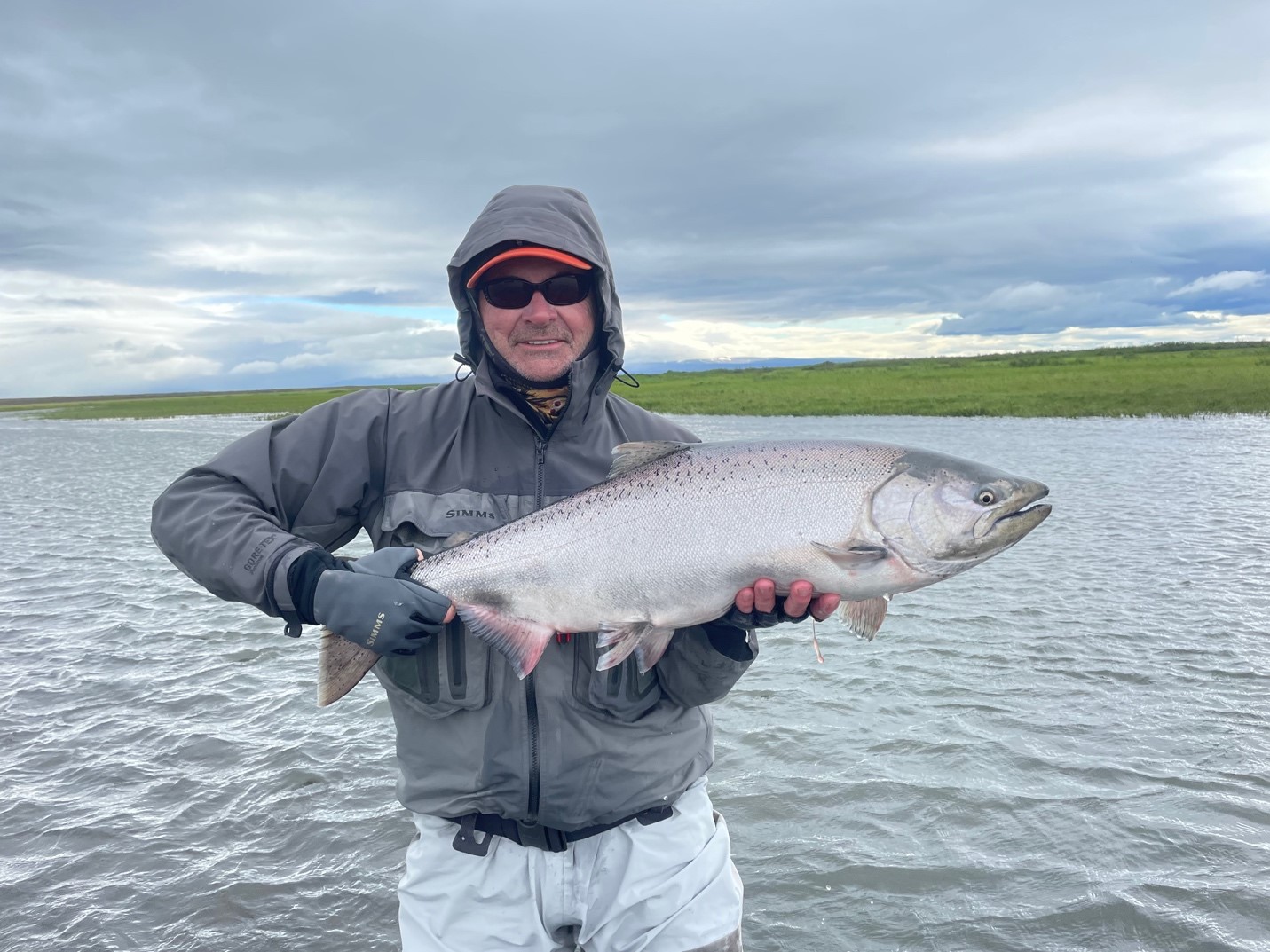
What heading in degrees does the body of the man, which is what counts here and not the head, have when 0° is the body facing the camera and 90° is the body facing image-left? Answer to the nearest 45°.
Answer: approximately 0°
